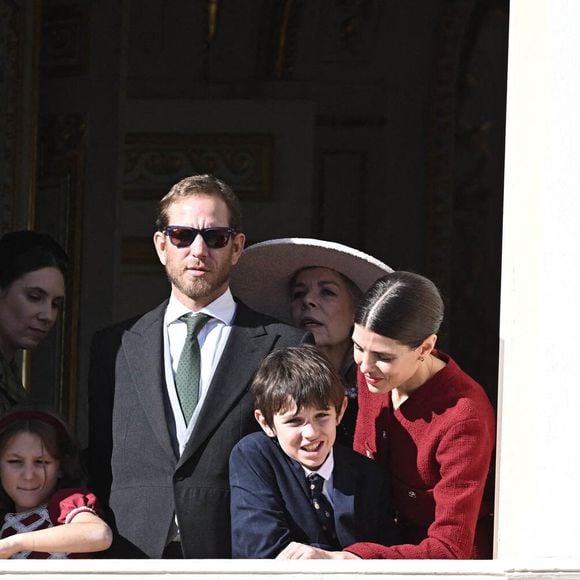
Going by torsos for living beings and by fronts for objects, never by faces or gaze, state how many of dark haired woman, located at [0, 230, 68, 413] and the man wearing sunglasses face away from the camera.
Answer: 0

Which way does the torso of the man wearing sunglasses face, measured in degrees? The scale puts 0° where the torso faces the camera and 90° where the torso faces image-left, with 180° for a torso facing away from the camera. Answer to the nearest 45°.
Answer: approximately 0°

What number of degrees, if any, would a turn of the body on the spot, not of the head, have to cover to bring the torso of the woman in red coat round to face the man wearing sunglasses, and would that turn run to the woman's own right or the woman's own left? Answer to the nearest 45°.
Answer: approximately 45° to the woman's own right

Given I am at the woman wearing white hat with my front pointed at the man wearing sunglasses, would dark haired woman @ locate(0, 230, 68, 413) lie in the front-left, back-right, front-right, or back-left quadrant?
front-right

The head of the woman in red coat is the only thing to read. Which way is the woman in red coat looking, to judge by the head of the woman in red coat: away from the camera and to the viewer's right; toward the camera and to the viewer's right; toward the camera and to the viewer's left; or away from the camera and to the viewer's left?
toward the camera and to the viewer's left

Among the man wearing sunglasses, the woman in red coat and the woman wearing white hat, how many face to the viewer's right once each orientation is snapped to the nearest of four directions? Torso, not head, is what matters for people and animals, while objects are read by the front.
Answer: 0

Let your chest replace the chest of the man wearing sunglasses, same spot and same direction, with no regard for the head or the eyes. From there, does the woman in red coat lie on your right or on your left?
on your left

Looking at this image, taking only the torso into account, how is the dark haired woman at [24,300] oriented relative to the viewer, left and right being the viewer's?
facing the viewer and to the right of the viewer
